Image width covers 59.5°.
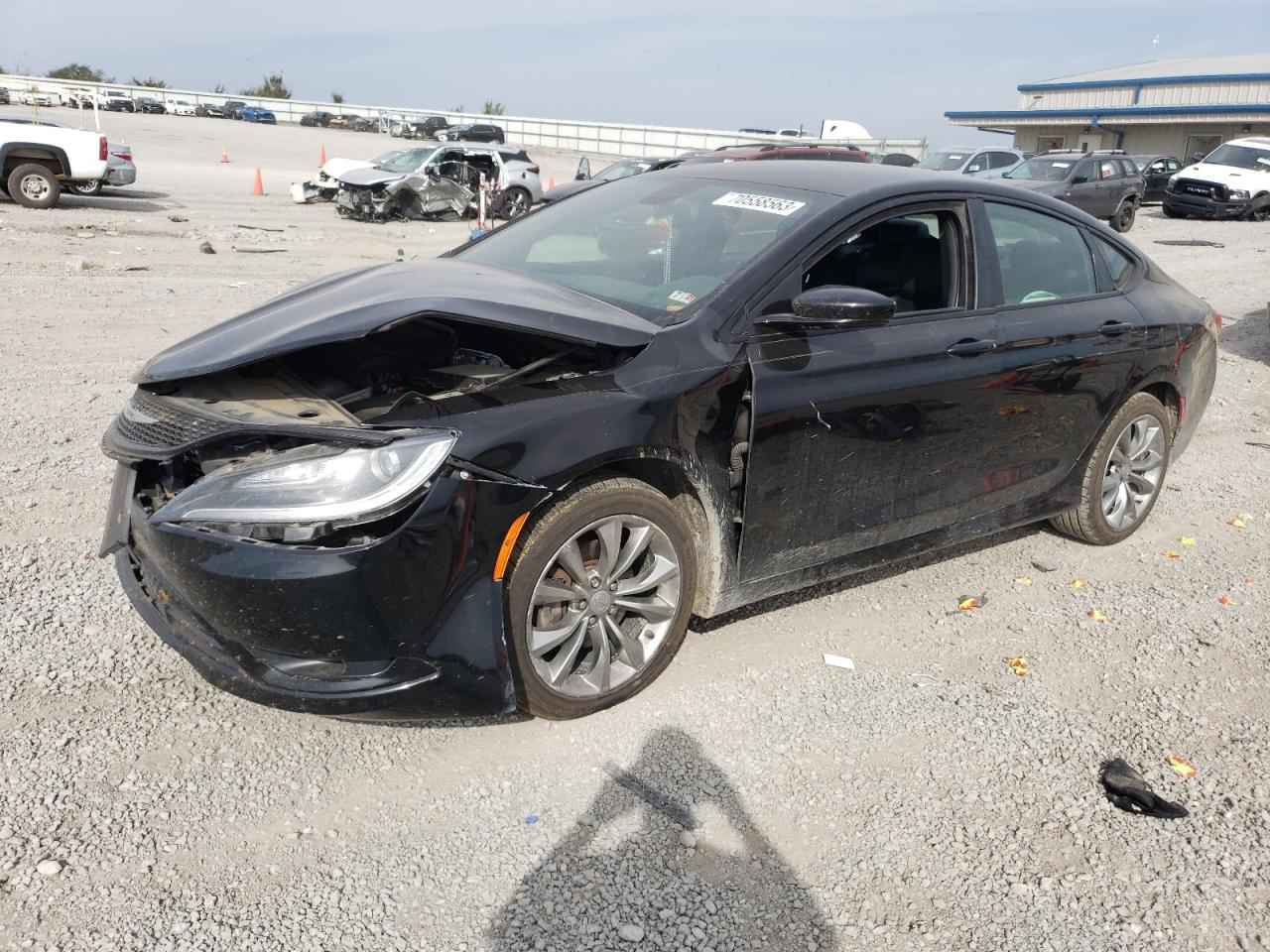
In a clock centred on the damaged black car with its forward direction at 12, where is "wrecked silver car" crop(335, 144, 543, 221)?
The wrecked silver car is roughly at 4 o'clock from the damaged black car.

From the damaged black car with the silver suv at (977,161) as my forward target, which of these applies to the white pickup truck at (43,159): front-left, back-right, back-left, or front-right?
front-left

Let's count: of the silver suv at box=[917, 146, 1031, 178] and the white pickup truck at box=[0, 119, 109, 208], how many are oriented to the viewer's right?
0

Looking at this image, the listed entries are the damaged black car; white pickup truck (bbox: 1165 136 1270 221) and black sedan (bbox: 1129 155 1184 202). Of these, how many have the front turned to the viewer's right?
0

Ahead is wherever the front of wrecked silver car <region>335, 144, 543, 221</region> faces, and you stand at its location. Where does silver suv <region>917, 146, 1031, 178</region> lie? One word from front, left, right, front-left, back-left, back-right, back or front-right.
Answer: back-left

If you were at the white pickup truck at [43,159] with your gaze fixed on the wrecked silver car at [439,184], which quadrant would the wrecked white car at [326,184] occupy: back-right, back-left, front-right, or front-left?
front-left

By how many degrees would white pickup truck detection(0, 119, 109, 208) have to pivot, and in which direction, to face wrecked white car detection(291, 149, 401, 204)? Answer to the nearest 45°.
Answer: approximately 135° to its right

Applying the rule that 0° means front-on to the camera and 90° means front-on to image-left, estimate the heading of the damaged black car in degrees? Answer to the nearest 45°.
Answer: approximately 45°

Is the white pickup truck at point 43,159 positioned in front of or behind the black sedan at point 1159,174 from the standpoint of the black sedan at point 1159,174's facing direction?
in front

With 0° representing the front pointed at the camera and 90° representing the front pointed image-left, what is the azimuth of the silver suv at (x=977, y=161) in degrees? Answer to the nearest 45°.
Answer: approximately 45°

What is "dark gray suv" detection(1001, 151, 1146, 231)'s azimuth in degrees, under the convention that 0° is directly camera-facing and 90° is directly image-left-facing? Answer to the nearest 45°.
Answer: approximately 45°

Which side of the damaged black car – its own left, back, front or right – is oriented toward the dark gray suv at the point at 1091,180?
back

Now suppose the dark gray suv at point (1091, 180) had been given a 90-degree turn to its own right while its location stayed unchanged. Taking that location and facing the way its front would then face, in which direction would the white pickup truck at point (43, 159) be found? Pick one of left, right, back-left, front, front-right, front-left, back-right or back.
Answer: left

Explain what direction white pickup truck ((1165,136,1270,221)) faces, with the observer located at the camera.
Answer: facing the viewer and to the left of the viewer

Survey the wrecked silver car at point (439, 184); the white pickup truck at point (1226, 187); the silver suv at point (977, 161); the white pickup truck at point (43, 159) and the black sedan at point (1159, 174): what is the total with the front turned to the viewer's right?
0
